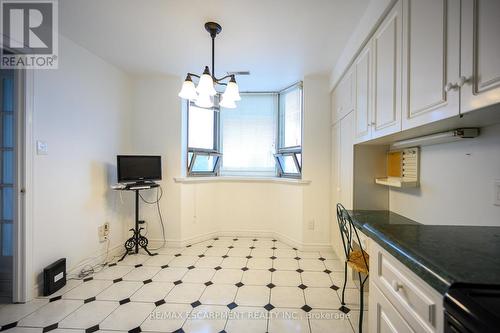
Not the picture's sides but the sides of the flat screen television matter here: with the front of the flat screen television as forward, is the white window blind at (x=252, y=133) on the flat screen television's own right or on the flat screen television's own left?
on the flat screen television's own left

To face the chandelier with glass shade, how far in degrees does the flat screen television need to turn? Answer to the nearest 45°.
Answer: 0° — it already faces it

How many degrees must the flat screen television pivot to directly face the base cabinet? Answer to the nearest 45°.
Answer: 0° — it already faces it

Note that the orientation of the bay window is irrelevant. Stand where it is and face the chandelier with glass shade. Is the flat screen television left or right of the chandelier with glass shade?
right

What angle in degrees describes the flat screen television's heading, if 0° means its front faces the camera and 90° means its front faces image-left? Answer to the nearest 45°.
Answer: approximately 0°

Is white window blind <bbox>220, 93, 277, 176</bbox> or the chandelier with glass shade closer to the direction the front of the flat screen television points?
the chandelier with glass shade

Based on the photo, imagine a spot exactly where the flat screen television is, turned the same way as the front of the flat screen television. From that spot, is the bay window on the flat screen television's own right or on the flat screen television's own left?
on the flat screen television's own left

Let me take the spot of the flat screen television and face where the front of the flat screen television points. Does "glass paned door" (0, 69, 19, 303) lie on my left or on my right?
on my right

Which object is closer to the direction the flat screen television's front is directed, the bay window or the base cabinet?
the base cabinet
